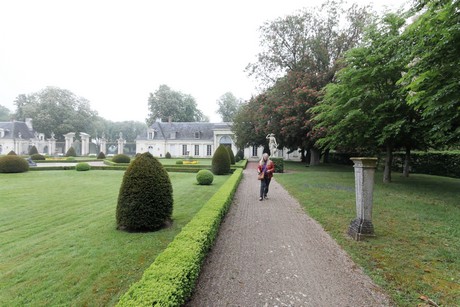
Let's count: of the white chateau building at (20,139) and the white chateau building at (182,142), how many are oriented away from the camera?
0

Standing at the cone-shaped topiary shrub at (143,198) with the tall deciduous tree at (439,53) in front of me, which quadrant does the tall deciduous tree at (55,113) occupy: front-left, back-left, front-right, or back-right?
back-left

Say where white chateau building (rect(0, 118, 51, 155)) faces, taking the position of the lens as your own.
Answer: facing the viewer and to the right of the viewer

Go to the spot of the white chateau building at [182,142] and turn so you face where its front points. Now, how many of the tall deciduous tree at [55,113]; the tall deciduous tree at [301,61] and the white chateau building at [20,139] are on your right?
2

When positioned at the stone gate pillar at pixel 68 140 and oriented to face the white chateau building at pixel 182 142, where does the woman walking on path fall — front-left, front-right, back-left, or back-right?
front-right

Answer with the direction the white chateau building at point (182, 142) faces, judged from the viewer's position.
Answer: facing the viewer

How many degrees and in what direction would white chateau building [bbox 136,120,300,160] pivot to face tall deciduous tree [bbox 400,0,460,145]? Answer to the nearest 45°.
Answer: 0° — it already faces it

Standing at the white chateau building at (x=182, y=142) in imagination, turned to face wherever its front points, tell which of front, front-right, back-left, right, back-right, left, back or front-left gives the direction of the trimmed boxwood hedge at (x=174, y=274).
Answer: front

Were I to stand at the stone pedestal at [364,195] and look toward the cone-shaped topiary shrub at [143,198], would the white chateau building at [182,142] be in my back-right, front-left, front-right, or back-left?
front-right

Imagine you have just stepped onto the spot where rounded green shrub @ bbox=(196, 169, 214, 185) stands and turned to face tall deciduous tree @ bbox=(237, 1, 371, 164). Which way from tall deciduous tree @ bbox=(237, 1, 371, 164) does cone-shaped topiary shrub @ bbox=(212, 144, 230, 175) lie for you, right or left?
left

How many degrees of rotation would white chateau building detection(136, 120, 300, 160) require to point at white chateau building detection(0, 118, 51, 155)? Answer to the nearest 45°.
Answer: approximately 90° to its right

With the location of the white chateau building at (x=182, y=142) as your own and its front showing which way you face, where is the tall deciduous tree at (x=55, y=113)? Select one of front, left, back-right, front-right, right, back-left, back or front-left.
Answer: right
